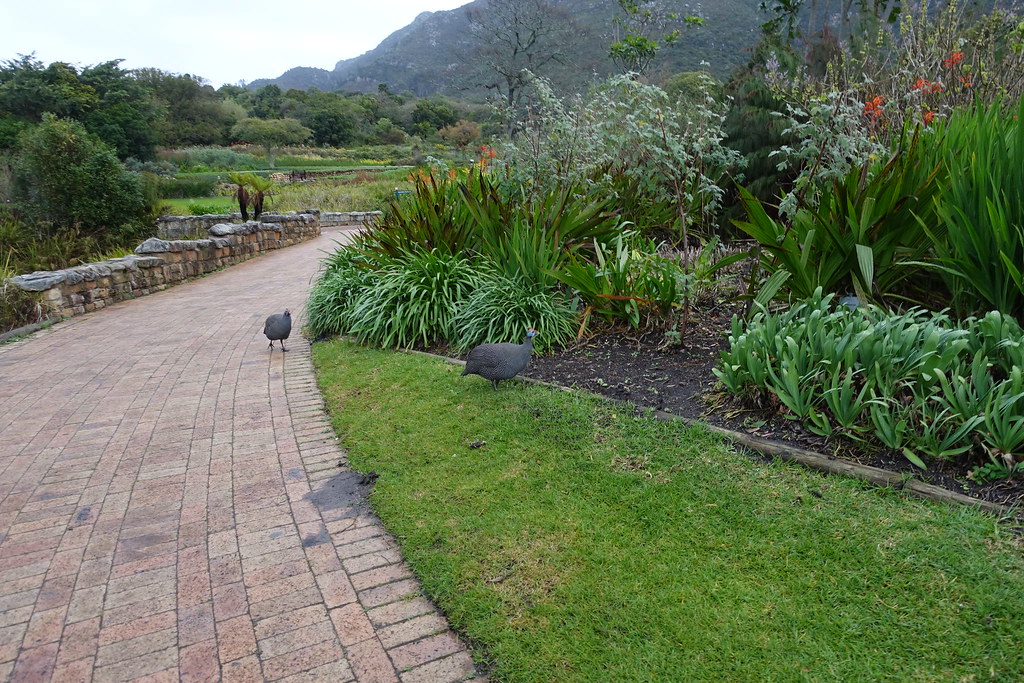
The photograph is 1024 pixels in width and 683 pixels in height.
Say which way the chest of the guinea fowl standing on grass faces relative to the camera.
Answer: to the viewer's right

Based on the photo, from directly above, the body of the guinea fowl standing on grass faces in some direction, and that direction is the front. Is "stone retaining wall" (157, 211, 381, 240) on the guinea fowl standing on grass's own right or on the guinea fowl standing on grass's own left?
on the guinea fowl standing on grass's own left

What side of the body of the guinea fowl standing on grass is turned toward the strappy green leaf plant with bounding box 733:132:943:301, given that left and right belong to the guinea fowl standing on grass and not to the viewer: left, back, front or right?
front

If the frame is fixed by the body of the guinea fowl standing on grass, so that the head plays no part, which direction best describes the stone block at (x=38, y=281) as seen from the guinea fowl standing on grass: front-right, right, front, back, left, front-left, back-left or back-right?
back-left

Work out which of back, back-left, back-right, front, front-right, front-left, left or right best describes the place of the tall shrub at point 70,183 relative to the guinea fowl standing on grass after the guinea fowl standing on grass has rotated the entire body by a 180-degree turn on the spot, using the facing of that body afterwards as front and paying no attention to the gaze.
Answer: front-right

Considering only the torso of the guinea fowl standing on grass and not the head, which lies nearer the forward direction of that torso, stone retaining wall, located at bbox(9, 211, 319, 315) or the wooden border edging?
the wooden border edging

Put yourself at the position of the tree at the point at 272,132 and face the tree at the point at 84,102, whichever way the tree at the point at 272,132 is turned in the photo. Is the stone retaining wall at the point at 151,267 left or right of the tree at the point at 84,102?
left

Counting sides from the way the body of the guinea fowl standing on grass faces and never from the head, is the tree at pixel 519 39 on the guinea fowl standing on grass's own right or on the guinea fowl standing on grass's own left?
on the guinea fowl standing on grass's own left

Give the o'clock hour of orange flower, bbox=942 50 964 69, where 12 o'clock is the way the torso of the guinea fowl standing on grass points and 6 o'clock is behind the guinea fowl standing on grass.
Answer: The orange flower is roughly at 11 o'clock from the guinea fowl standing on grass.

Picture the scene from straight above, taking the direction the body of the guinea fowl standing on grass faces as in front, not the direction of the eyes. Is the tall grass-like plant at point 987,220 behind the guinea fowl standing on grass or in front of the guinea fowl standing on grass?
in front

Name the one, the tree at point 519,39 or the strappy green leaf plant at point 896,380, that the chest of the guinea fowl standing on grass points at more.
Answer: the strappy green leaf plant

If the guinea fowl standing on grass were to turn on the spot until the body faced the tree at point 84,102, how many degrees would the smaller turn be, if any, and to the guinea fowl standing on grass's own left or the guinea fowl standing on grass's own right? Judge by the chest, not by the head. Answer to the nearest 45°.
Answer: approximately 135° to the guinea fowl standing on grass's own left
